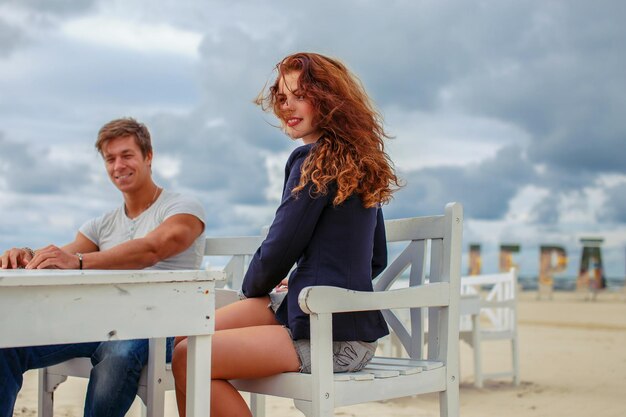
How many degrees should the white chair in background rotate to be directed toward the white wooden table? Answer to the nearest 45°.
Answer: approximately 45° to its left

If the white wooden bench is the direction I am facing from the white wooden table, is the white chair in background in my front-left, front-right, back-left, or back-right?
front-left

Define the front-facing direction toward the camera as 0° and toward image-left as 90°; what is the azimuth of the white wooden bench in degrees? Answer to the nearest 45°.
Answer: approximately 45°

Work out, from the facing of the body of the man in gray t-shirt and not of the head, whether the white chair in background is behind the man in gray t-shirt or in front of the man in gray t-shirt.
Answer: behind

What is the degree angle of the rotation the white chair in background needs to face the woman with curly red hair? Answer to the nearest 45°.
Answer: approximately 45° to its left

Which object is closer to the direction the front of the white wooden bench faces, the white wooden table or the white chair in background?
the white wooden table

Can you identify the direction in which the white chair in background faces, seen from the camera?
facing the viewer and to the left of the viewer

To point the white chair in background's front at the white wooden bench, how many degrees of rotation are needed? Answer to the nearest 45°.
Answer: approximately 45° to its left

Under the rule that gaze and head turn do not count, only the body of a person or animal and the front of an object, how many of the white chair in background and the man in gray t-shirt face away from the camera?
0

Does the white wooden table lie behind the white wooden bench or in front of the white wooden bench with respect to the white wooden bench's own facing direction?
in front

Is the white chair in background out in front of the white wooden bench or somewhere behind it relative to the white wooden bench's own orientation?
behind
